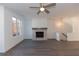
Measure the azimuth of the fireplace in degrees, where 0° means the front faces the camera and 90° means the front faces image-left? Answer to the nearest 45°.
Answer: approximately 0°
